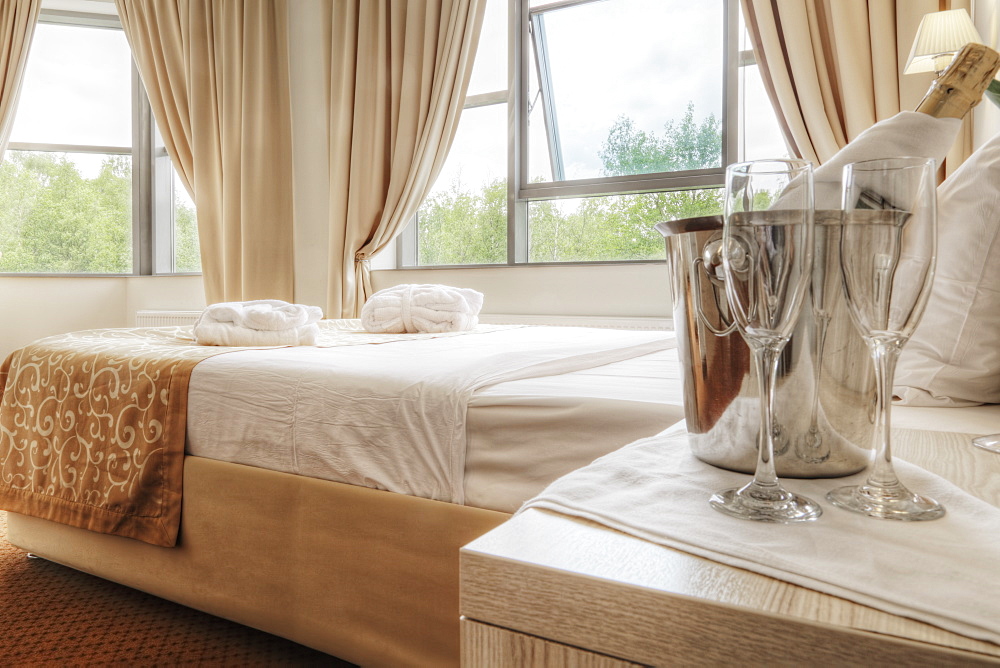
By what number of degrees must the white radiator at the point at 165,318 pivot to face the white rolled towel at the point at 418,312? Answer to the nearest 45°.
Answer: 0° — it already faces it

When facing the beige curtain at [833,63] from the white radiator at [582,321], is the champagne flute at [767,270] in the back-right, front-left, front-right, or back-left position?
front-right

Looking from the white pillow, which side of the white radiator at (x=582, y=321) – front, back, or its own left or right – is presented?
front

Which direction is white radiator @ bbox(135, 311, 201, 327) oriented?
toward the camera

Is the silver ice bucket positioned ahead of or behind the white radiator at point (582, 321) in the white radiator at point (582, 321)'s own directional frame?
ahead

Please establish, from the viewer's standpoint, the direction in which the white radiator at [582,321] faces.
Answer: facing the viewer

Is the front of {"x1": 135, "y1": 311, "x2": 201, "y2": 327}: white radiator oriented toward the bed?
yes

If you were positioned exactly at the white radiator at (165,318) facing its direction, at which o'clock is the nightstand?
The nightstand is roughly at 12 o'clock from the white radiator.
